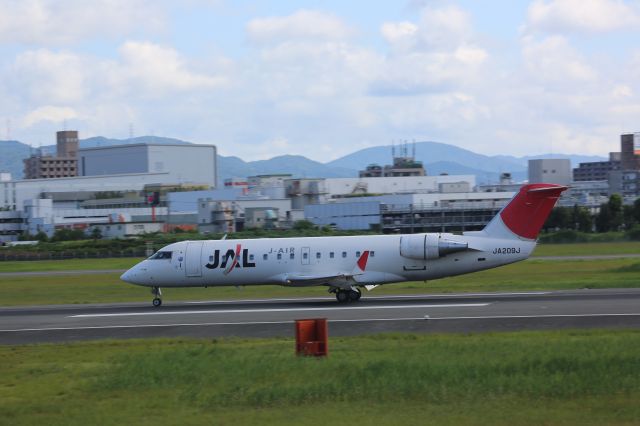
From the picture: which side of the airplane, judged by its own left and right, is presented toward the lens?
left
